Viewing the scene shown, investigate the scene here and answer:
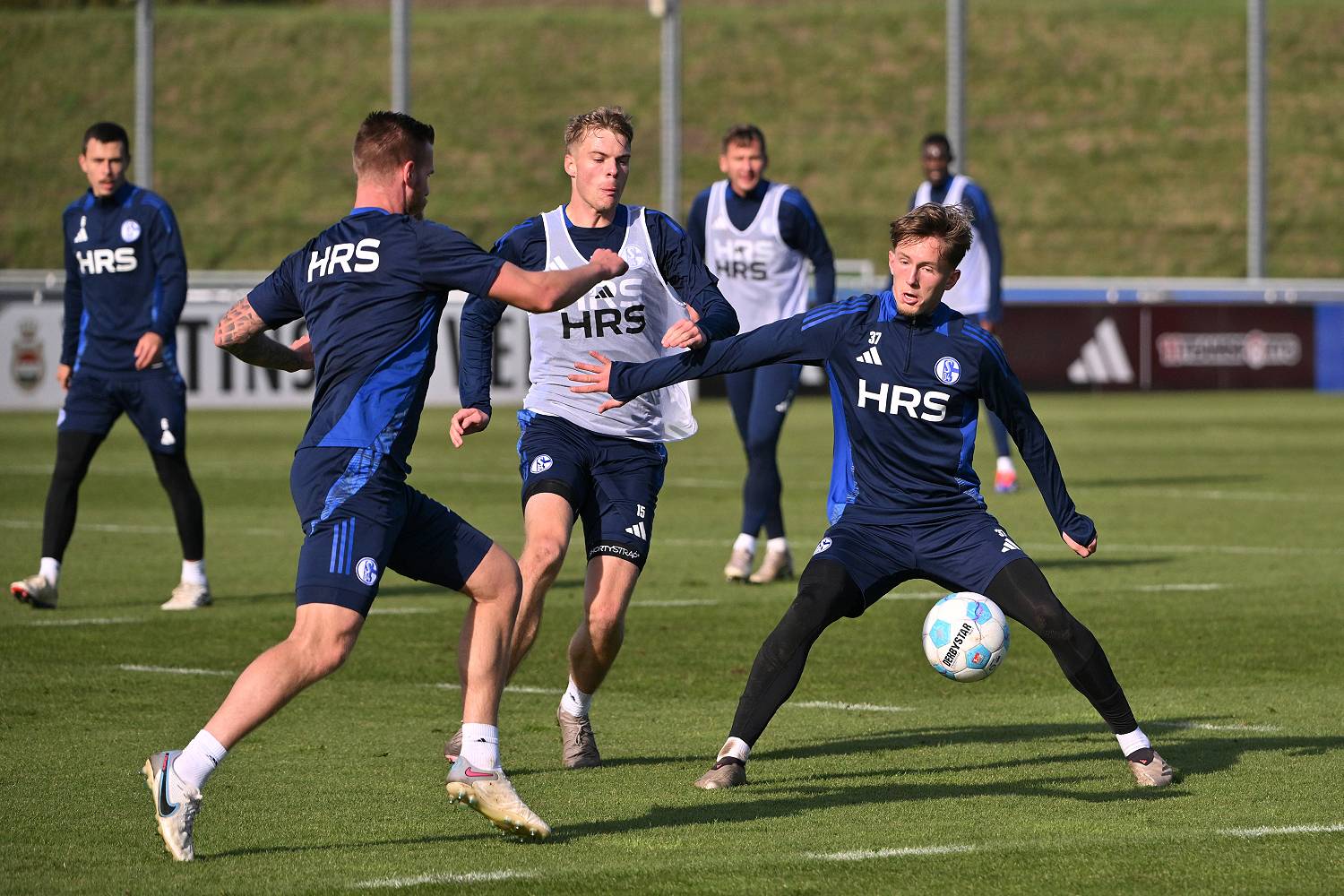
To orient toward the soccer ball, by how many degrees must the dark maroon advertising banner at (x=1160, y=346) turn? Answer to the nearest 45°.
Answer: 0° — it already faces it

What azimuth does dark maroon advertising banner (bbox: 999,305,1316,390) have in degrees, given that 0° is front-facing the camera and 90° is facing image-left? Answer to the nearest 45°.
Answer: approximately 0°
